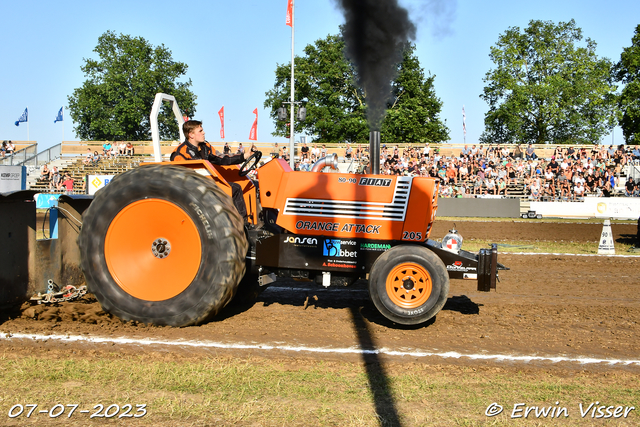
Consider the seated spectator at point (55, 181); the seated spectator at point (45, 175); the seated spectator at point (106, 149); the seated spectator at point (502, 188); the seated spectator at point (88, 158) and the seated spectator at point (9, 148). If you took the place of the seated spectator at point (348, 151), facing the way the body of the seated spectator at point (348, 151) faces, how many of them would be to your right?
5

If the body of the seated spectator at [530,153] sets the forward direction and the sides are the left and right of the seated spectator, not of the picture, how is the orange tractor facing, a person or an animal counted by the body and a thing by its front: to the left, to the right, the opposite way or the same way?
to the left

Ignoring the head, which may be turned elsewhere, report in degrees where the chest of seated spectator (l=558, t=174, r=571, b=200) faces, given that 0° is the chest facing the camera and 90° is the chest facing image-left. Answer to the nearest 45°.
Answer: approximately 0°

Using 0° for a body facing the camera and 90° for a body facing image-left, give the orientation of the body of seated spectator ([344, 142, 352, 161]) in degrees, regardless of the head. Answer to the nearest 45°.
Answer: approximately 0°

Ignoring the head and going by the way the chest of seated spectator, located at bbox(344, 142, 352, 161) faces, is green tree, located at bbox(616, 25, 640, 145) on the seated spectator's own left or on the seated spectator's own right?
on the seated spectator's own left

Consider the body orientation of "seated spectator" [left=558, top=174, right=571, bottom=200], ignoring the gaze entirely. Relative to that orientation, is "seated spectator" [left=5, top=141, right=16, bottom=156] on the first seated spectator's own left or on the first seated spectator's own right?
on the first seated spectator's own right

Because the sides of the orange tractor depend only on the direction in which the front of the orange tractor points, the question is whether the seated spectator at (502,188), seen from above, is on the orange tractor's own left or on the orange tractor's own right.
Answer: on the orange tractor's own left

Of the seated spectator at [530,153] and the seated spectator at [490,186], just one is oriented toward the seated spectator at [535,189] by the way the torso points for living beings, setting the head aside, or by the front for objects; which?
the seated spectator at [530,153]

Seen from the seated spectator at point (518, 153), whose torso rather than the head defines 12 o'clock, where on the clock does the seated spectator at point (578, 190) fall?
the seated spectator at point (578, 190) is roughly at 11 o'clock from the seated spectator at point (518, 153).
